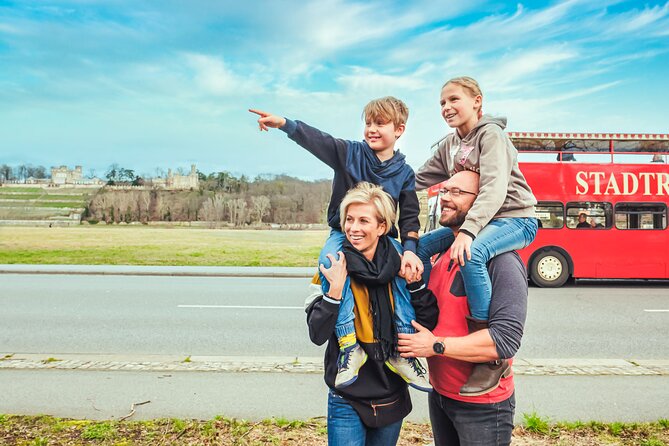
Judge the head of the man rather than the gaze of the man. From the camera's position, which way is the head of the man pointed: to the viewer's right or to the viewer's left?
to the viewer's left

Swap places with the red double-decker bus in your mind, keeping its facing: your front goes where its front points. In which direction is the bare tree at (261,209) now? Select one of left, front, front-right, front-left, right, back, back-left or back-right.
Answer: front-right

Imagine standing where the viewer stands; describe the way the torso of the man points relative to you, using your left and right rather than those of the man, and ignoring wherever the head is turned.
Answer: facing the viewer and to the left of the viewer

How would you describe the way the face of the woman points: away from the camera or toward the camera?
toward the camera

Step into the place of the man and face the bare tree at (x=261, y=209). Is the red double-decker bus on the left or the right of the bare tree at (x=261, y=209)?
right

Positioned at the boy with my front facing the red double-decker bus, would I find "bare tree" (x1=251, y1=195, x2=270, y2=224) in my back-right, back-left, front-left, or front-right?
front-left

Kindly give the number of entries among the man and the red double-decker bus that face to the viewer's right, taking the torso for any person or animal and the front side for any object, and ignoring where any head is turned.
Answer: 0

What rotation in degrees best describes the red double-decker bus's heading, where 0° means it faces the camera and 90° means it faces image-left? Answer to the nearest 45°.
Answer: approximately 90°

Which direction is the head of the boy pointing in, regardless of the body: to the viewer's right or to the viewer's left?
to the viewer's left

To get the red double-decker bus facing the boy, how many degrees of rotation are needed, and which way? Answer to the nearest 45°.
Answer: approximately 90° to its left

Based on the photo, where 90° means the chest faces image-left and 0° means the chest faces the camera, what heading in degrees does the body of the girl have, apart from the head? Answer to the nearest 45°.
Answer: approximately 45°
